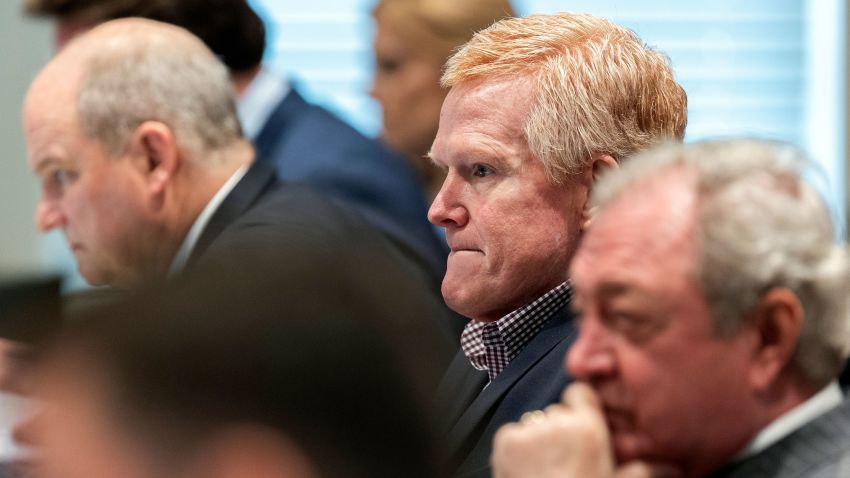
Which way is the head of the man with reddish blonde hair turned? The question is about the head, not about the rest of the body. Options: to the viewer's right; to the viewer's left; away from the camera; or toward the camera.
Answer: to the viewer's left

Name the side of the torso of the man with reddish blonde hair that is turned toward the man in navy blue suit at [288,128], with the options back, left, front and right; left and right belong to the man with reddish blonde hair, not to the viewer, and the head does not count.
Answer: right

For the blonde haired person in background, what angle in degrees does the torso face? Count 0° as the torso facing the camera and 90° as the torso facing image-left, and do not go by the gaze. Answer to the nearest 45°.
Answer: approximately 90°

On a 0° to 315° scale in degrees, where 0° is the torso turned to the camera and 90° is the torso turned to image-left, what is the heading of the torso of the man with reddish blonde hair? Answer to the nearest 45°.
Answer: approximately 45°

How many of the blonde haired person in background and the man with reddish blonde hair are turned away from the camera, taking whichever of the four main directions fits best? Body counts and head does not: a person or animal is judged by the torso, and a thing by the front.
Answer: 0

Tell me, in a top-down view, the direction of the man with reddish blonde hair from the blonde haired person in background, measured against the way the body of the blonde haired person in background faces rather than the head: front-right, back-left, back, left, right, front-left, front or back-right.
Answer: left

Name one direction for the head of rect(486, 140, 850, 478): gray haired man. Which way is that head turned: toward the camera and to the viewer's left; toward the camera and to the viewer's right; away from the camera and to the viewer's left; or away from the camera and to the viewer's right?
toward the camera and to the viewer's left

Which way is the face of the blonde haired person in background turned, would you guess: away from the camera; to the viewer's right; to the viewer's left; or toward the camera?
to the viewer's left

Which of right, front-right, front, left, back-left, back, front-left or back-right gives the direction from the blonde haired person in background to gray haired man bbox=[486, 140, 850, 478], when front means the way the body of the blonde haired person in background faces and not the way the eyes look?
left

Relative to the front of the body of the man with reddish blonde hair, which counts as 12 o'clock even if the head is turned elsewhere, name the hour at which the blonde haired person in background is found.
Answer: The blonde haired person in background is roughly at 4 o'clock from the man with reddish blonde hair.

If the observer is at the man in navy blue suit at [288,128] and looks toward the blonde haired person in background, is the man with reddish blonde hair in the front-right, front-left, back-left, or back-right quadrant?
back-right
